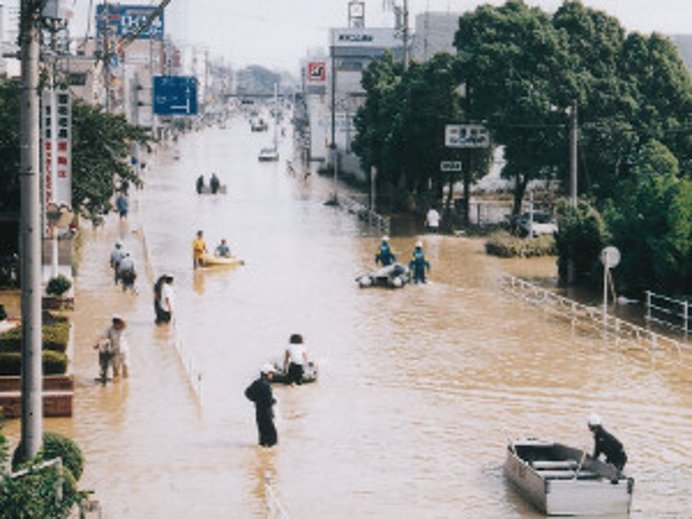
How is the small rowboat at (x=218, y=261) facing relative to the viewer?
to the viewer's right

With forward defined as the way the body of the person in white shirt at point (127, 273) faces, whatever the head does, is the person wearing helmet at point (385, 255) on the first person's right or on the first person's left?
on the first person's right

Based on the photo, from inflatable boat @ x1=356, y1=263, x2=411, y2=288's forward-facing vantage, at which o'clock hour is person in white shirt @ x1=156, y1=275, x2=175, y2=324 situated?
The person in white shirt is roughly at 10 o'clock from the inflatable boat.

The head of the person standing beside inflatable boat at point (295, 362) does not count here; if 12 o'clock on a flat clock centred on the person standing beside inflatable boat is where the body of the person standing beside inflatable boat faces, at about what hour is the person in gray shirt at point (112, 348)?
The person in gray shirt is roughly at 9 o'clock from the person standing beside inflatable boat.

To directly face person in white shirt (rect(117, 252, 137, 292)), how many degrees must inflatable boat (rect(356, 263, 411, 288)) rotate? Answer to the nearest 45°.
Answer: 0° — it already faces them

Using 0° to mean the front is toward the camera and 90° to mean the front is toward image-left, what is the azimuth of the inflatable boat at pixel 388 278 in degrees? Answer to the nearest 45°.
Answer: approximately 90°

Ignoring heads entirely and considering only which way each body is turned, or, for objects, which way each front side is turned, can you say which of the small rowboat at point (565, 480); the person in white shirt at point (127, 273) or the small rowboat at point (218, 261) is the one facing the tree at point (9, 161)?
the small rowboat at point (565, 480)

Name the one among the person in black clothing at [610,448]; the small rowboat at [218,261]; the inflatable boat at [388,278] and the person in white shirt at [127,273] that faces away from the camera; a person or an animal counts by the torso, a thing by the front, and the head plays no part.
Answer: the person in white shirt

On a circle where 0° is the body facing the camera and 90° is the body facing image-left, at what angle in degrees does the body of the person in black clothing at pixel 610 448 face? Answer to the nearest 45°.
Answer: approximately 90°

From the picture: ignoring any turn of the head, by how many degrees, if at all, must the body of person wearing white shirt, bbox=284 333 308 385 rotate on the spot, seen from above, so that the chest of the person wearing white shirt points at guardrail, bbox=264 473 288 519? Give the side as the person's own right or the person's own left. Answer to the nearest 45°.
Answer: approximately 180°

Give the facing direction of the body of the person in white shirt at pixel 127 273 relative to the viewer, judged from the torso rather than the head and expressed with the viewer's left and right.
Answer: facing away from the viewer

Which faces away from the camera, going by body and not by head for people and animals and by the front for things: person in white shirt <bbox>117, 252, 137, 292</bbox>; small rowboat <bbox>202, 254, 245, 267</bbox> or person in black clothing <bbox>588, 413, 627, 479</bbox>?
the person in white shirt

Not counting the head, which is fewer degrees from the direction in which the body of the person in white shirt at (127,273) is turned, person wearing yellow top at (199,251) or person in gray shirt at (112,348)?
the person wearing yellow top

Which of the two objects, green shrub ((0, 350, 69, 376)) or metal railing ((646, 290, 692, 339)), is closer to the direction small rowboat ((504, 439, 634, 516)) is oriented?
the green shrub
